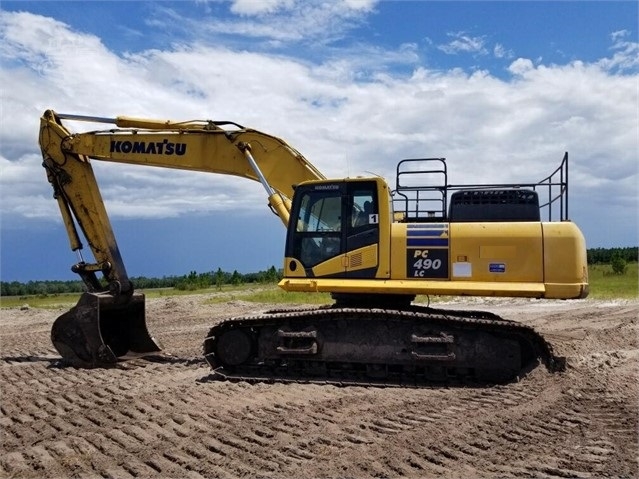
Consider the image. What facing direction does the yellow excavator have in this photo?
to the viewer's left
